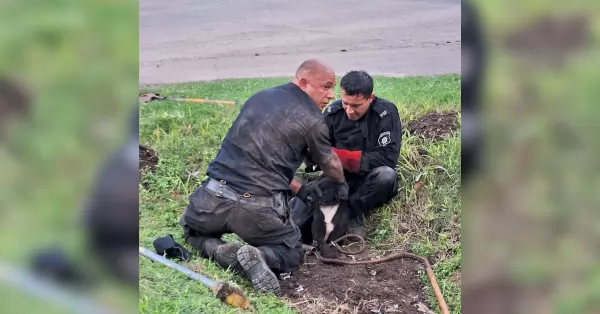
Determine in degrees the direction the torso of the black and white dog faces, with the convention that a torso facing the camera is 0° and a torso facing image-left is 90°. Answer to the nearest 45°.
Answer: approximately 0°

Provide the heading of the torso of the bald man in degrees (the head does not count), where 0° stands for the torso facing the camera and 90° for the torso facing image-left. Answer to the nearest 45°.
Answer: approximately 225°

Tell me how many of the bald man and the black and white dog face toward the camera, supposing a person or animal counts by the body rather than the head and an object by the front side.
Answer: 1
